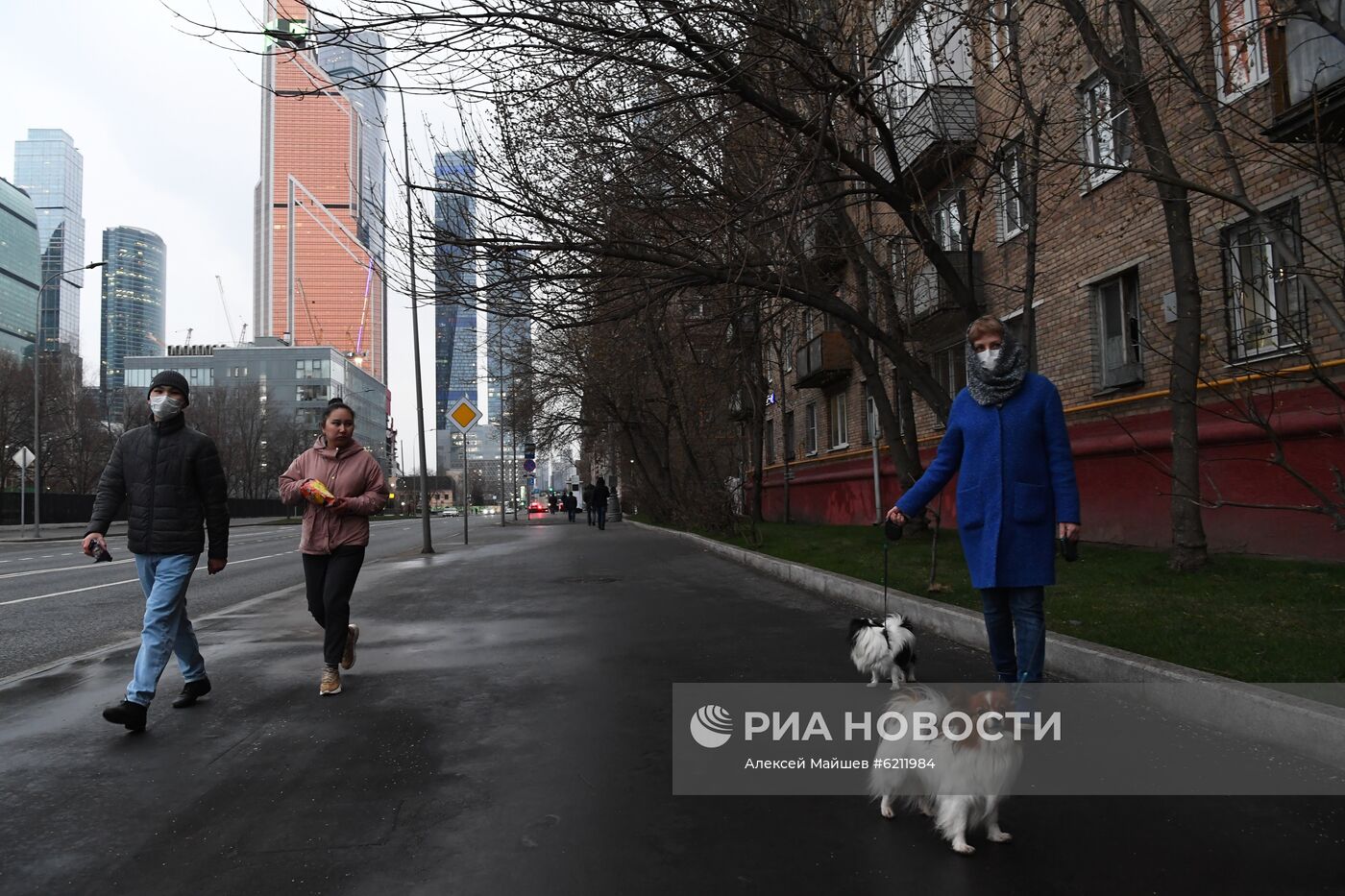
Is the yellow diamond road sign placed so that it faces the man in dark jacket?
yes

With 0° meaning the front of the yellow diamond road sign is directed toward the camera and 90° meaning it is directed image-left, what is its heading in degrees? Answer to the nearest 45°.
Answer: approximately 0°

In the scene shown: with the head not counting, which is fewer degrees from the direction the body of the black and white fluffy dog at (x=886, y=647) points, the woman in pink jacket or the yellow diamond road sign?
the woman in pink jacket

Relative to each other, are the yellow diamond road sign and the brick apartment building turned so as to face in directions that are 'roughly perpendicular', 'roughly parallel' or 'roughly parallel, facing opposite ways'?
roughly perpendicular
